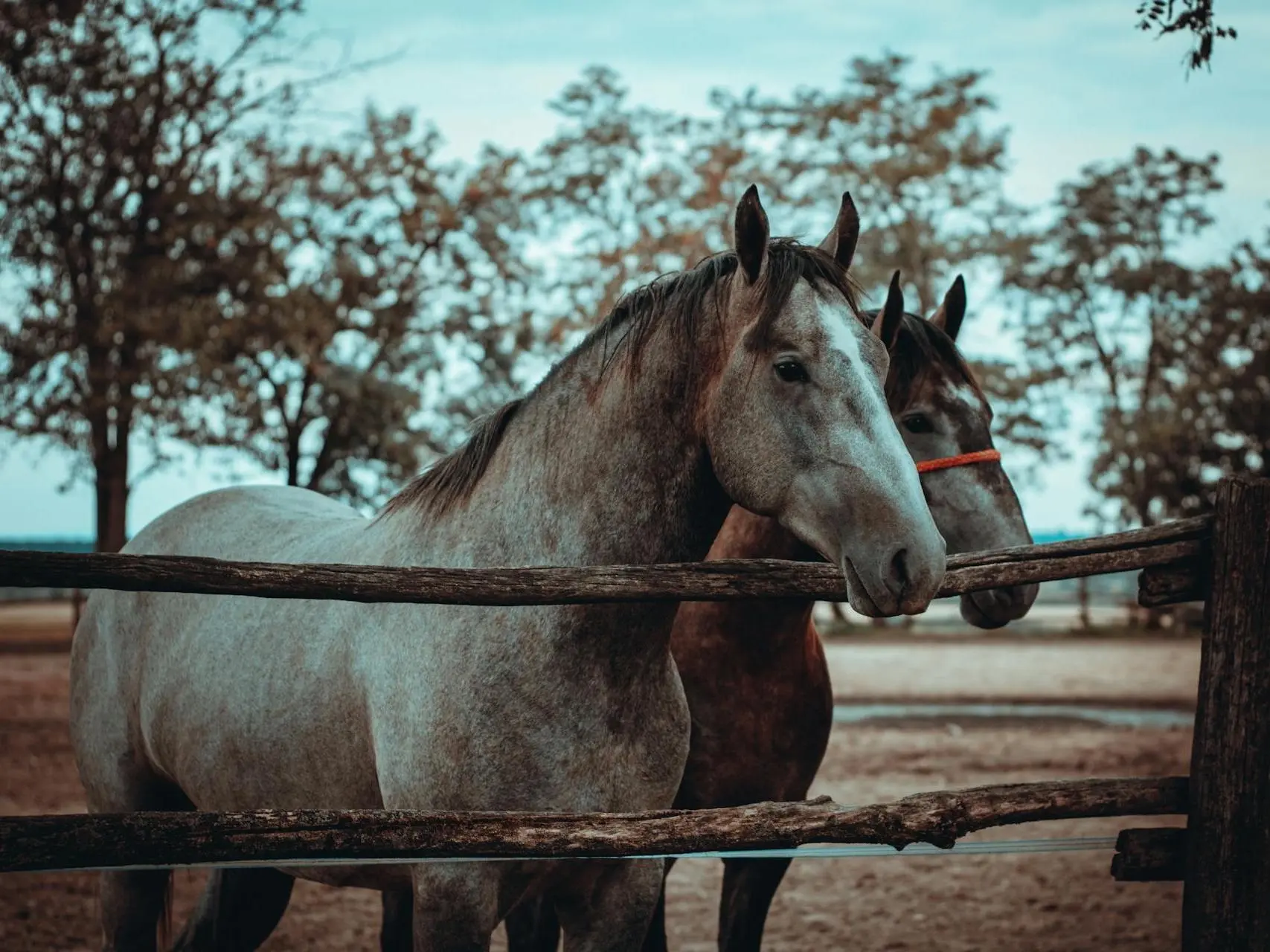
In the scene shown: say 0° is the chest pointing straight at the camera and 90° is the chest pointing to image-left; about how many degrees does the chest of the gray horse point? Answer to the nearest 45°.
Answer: approximately 315°

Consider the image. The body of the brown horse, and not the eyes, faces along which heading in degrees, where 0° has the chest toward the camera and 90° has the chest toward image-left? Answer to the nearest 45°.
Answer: approximately 315°

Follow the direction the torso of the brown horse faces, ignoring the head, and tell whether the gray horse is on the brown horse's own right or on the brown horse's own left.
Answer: on the brown horse's own right
